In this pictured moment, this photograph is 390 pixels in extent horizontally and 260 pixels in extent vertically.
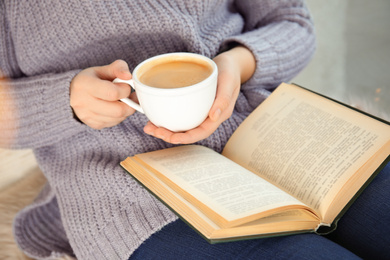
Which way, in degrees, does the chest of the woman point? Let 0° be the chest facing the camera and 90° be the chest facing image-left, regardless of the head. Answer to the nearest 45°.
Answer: approximately 315°
